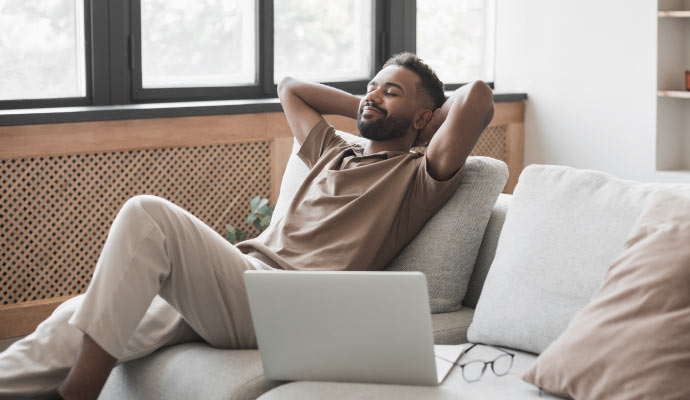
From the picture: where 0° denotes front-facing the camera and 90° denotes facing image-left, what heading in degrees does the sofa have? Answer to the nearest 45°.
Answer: approximately 45°

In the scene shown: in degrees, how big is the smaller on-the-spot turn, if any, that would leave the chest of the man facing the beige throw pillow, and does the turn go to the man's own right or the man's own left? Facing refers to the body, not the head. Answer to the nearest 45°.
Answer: approximately 90° to the man's own left

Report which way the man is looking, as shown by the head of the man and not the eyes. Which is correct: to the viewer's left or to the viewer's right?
to the viewer's left

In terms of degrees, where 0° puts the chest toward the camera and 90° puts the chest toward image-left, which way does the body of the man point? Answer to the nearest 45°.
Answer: approximately 45°
